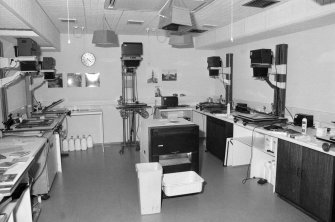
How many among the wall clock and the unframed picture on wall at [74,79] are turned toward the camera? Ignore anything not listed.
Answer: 2

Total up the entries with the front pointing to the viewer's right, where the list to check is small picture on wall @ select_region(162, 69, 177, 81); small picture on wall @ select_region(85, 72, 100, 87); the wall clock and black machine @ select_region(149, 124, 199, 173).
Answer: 0

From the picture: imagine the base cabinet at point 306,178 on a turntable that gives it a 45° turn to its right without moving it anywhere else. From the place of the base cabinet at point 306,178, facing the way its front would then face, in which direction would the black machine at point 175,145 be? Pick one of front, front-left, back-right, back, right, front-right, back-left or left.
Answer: front

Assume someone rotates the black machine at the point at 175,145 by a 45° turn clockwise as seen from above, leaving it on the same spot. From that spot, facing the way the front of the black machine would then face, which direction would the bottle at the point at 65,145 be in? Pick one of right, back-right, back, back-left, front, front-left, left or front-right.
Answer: right

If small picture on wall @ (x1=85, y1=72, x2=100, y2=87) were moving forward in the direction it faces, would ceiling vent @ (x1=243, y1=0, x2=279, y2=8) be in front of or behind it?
in front

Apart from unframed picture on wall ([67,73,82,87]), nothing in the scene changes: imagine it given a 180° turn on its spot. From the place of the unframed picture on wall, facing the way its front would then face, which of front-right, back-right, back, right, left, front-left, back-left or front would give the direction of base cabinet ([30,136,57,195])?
back

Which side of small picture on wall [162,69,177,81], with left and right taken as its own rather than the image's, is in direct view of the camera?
front

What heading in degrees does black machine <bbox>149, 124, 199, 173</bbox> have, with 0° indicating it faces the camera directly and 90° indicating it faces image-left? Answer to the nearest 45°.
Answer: approximately 0°

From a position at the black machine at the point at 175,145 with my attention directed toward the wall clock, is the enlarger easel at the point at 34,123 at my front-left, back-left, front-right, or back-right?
front-left

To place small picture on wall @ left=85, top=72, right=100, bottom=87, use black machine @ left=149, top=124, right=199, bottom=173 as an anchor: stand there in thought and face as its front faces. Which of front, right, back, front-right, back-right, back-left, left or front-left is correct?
back-right

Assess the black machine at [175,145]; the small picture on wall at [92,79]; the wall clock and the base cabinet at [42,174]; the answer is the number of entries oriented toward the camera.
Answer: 3

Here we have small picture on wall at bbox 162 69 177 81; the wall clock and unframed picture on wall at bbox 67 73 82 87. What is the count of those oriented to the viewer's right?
0

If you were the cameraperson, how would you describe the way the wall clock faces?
facing the viewer

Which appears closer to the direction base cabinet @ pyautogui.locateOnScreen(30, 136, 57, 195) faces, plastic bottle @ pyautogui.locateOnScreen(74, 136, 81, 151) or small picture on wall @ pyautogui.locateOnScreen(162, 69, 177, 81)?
the small picture on wall

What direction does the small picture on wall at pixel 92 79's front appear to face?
toward the camera

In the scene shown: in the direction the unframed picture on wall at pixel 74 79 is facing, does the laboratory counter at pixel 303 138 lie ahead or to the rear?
ahead

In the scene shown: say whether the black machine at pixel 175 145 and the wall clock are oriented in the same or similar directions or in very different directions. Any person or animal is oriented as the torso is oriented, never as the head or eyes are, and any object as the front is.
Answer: same or similar directions

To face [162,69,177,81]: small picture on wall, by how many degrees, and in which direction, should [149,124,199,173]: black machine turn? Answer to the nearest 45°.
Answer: approximately 180°
